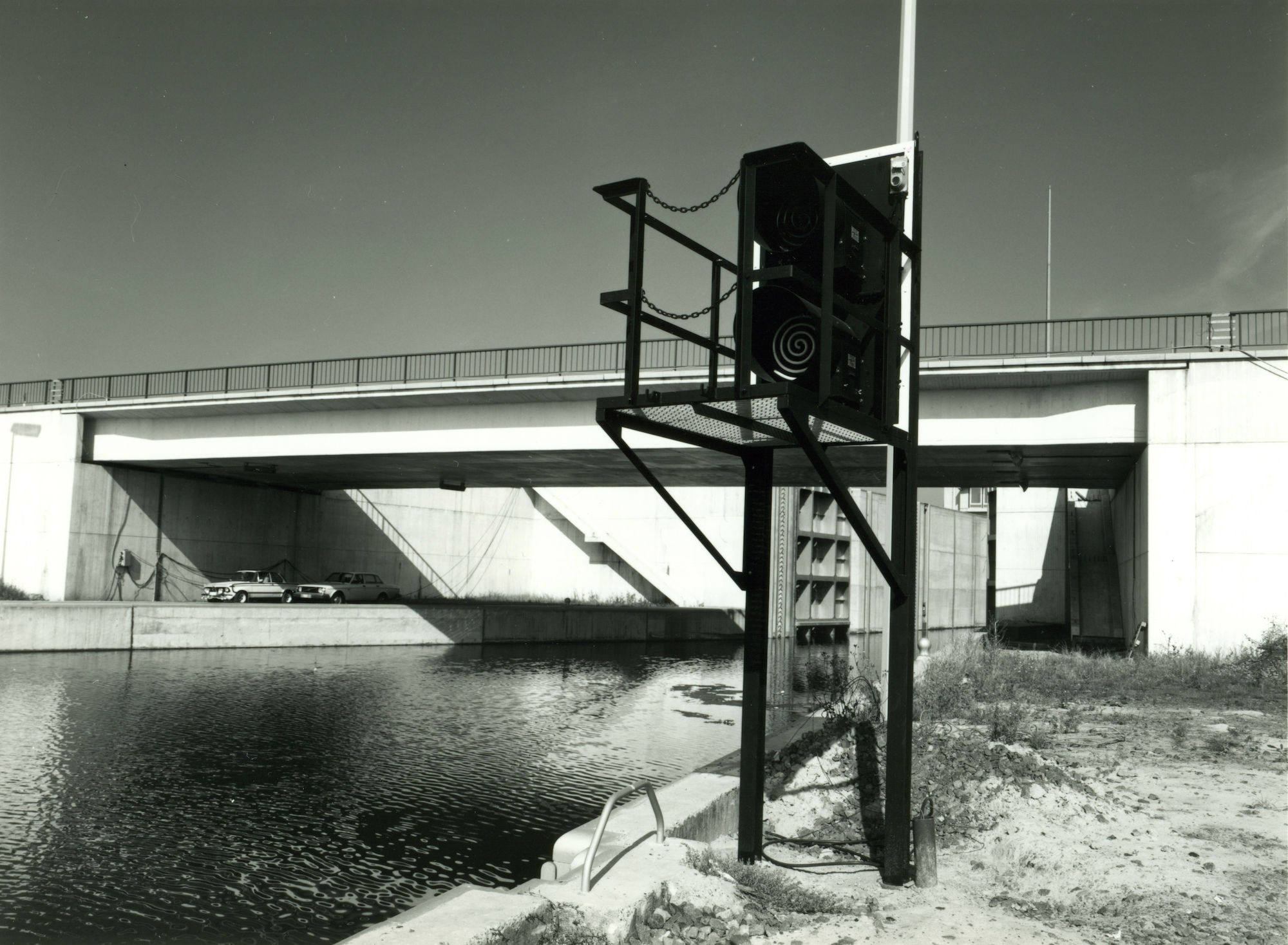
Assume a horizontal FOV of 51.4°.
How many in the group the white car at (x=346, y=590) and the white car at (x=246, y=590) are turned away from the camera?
0

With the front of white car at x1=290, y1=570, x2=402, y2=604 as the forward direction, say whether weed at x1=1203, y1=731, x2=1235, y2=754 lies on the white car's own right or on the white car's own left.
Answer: on the white car's own left

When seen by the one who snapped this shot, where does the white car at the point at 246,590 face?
facing the viewer and to the left of the viewer

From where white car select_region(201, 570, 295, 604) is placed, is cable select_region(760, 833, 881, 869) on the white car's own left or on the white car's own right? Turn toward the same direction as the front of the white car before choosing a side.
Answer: on the white car's own left

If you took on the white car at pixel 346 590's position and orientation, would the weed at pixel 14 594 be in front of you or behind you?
in front

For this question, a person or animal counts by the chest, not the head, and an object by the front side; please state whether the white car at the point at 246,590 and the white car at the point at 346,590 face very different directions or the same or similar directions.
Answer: same or similar directions

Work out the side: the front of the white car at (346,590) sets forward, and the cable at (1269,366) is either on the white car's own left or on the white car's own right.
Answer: on the white car's own left
